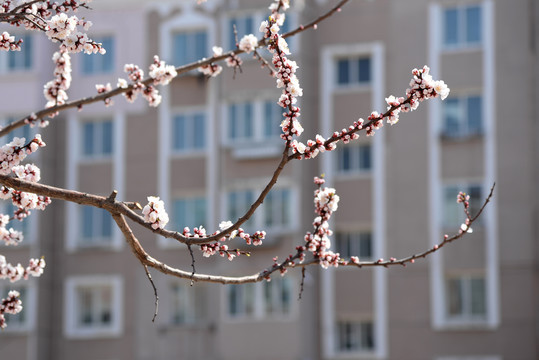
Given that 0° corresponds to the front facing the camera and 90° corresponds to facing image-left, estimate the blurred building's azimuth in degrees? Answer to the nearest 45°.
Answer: approximately 0°
